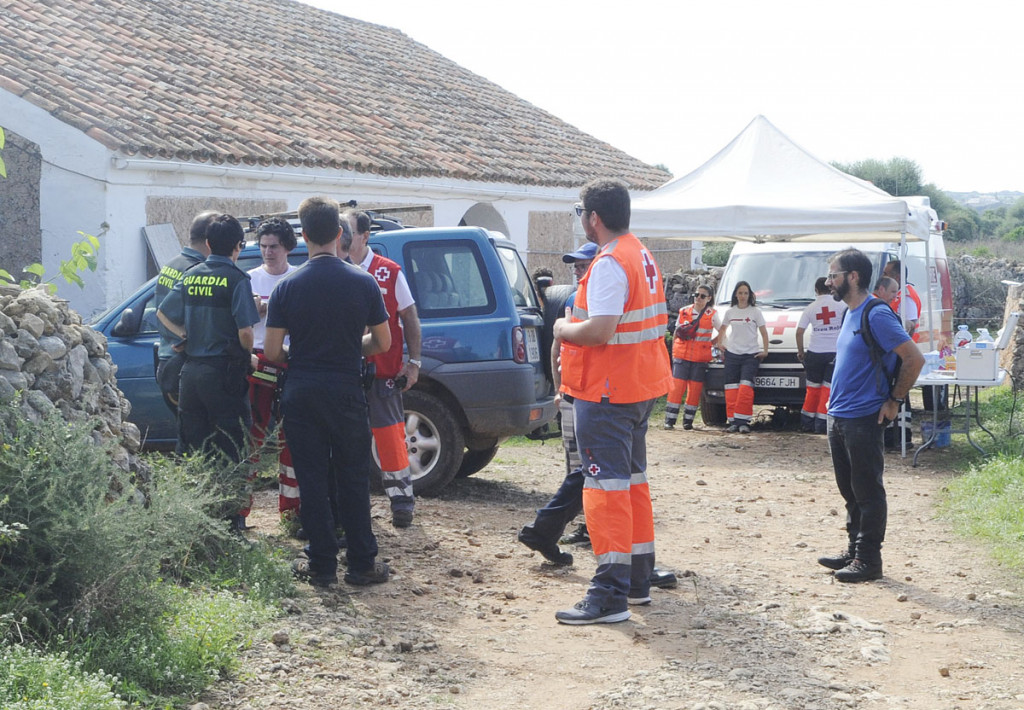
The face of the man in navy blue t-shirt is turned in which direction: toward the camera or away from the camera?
away from the camera

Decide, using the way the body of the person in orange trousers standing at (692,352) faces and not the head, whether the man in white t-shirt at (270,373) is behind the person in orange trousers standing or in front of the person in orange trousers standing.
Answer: in front

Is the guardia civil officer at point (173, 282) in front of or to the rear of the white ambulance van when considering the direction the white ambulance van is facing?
in front

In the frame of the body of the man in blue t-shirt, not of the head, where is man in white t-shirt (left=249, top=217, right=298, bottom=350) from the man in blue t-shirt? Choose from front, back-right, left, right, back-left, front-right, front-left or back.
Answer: front

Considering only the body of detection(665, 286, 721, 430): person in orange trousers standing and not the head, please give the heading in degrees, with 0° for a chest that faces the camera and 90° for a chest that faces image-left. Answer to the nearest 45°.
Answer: approximately 0°

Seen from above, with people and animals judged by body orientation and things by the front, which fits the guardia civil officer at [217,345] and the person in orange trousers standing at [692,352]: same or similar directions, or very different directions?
very different directions

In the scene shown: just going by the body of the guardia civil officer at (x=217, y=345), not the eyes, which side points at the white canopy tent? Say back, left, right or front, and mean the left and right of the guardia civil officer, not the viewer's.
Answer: front

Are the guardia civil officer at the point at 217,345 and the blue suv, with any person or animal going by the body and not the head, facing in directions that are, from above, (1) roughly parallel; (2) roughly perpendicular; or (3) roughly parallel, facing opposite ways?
roughly perpendicular

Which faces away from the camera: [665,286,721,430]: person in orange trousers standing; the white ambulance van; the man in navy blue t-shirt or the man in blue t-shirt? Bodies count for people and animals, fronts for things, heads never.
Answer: the man in navy blue t-shirt

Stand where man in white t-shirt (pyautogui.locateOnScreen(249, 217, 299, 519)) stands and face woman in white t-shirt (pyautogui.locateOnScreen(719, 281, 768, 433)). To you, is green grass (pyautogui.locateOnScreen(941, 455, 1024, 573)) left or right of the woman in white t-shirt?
right

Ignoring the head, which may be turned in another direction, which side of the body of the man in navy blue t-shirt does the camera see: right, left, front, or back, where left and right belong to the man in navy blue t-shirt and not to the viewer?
back

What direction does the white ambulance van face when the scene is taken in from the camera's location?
facing the viewer and to the left of the viewer

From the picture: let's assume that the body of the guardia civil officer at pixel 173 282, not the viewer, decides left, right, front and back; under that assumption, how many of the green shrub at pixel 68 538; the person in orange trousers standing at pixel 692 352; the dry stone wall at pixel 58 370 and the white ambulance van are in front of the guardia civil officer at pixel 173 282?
2

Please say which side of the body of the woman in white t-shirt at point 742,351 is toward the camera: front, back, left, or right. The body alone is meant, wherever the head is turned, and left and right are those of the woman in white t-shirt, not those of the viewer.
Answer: front

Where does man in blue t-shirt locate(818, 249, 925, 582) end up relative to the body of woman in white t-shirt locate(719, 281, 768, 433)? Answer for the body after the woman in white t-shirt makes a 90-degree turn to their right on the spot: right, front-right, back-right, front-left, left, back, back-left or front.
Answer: left
